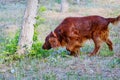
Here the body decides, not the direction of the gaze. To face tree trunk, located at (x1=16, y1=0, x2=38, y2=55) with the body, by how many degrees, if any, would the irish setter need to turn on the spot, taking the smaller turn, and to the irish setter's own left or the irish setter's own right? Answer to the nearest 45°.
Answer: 0° — it already faces it

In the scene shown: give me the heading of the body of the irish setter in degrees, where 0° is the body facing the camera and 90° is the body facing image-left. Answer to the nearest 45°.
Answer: approximately 90°
